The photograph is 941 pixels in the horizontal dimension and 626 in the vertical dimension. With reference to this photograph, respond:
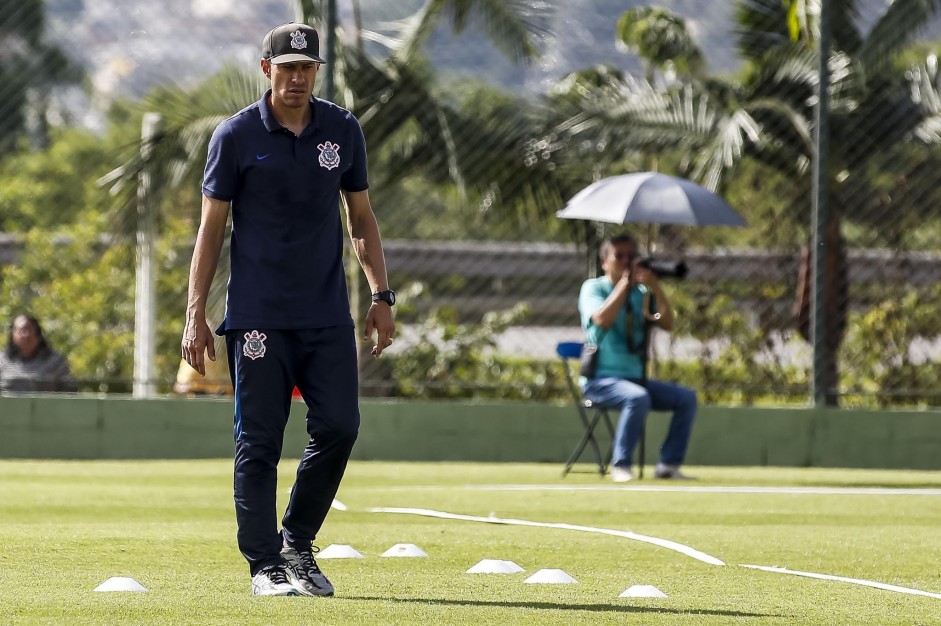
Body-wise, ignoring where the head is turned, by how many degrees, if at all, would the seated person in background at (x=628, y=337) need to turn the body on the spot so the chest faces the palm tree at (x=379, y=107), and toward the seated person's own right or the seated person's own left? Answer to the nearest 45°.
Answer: approximately 180°

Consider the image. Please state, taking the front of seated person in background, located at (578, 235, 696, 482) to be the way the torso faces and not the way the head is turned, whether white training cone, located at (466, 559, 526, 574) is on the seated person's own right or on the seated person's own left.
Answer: on the seated person's own right

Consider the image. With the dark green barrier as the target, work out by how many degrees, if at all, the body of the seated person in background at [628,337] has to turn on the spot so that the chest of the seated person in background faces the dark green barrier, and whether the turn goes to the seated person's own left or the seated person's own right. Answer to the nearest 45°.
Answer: approximately 180°

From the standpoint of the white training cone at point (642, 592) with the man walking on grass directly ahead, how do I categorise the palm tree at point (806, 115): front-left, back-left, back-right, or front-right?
back-right

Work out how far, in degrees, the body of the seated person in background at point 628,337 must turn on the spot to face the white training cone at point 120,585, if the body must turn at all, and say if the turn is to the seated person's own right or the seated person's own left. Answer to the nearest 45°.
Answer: approximately 45° to the seated person's own right

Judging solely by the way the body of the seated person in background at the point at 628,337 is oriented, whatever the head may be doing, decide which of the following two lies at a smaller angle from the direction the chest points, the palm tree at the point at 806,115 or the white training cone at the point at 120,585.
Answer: the white training cone

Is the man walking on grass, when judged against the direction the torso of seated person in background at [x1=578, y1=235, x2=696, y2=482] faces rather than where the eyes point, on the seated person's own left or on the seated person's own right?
on the seated person's own right

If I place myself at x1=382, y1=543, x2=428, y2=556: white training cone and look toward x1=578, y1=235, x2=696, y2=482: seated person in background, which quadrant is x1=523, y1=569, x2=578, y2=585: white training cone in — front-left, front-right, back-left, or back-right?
back-right
